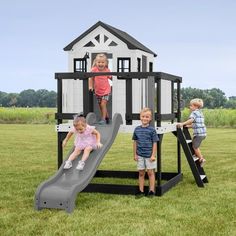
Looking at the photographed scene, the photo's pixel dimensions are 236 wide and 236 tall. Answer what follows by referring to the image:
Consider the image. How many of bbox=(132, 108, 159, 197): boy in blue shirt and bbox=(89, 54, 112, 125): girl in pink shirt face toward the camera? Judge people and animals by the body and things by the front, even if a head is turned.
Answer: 2

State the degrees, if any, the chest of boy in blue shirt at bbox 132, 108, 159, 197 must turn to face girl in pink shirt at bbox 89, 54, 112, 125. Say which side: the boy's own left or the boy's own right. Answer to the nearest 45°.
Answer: approximately 135° to the boy's own right

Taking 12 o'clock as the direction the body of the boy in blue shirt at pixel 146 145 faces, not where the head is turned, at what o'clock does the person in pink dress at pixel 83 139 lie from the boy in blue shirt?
The person in pink dress is roughly at 3 o'clock from the boy in blue shirt.

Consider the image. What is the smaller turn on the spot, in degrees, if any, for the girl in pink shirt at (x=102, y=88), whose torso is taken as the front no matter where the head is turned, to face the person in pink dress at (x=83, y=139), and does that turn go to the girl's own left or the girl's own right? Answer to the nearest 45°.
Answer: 0° — they already face them

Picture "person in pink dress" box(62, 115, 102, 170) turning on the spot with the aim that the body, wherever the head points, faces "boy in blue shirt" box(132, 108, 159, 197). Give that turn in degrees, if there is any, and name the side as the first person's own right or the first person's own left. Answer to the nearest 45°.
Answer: approximately 135° to the first person's own left

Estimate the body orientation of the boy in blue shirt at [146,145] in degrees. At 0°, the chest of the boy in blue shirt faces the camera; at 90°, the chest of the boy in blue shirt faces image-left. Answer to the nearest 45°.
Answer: approximately 0°

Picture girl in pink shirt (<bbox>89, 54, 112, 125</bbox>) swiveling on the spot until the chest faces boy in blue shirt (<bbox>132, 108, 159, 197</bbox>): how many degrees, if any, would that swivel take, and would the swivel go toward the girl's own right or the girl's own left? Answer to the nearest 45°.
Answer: approximately 45° to the girl's own left
